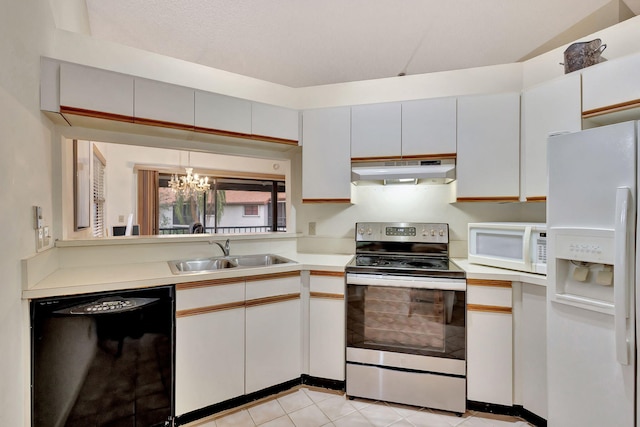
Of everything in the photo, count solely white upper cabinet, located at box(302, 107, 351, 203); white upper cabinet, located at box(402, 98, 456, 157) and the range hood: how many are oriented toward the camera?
3

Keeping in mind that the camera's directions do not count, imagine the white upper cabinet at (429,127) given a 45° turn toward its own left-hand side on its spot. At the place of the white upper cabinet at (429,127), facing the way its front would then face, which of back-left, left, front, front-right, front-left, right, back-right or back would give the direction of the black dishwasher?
right

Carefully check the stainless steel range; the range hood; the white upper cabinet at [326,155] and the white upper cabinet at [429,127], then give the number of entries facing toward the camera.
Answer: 4

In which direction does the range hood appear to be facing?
toward the camera

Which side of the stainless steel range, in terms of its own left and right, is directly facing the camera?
front

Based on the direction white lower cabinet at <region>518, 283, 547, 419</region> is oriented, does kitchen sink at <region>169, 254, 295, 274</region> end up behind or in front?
in front

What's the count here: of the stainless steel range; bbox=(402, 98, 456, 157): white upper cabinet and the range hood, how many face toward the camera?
3

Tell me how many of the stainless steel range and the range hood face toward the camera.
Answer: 2

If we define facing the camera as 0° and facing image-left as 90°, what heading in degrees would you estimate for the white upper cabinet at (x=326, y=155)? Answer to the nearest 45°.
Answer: approximately 0°

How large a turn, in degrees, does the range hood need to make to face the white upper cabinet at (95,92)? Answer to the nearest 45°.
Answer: approximately 45° to its right

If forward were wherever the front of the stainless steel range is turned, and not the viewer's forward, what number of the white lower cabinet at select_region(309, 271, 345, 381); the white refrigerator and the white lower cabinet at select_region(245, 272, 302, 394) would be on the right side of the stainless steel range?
2
